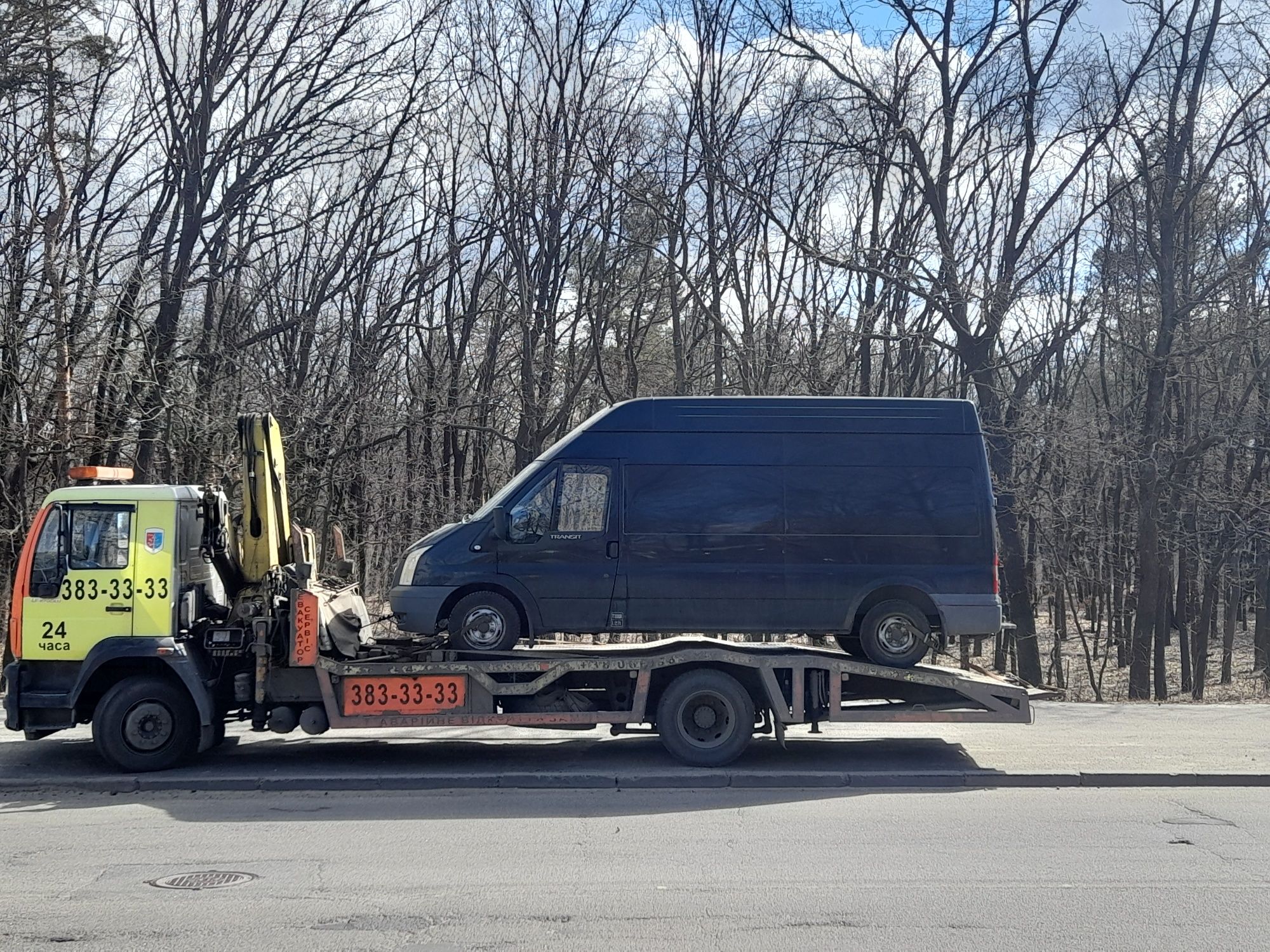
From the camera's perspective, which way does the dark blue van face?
to the viewer's left

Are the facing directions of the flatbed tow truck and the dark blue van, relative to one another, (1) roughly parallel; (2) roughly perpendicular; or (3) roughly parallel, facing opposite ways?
roughly parallel

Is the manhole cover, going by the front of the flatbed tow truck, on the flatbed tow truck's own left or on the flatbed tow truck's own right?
on the flatbed tow truck's own left

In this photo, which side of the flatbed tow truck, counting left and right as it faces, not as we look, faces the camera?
left

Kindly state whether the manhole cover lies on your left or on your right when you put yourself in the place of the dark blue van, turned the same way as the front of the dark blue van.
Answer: on your left
